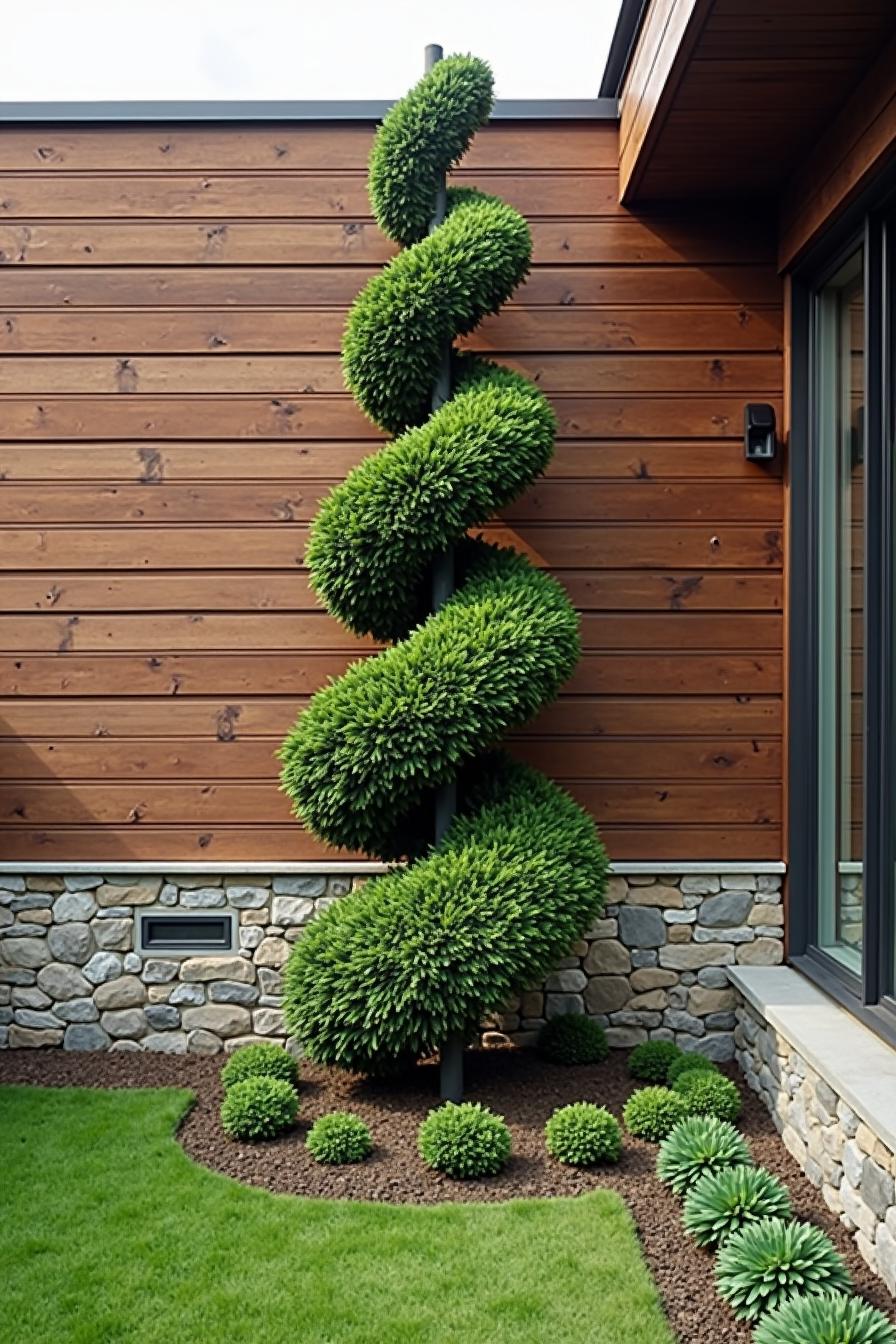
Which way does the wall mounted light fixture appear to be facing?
toward the camera

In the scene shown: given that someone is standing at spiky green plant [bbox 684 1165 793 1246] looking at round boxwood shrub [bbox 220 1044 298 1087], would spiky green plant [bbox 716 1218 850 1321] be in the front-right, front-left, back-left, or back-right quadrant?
back-left

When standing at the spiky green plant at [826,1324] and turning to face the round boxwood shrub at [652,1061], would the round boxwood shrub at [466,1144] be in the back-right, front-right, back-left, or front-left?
front-left

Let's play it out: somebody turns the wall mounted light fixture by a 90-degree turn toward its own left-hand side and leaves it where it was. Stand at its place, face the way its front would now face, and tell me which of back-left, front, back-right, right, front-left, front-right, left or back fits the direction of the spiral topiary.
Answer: back-right
